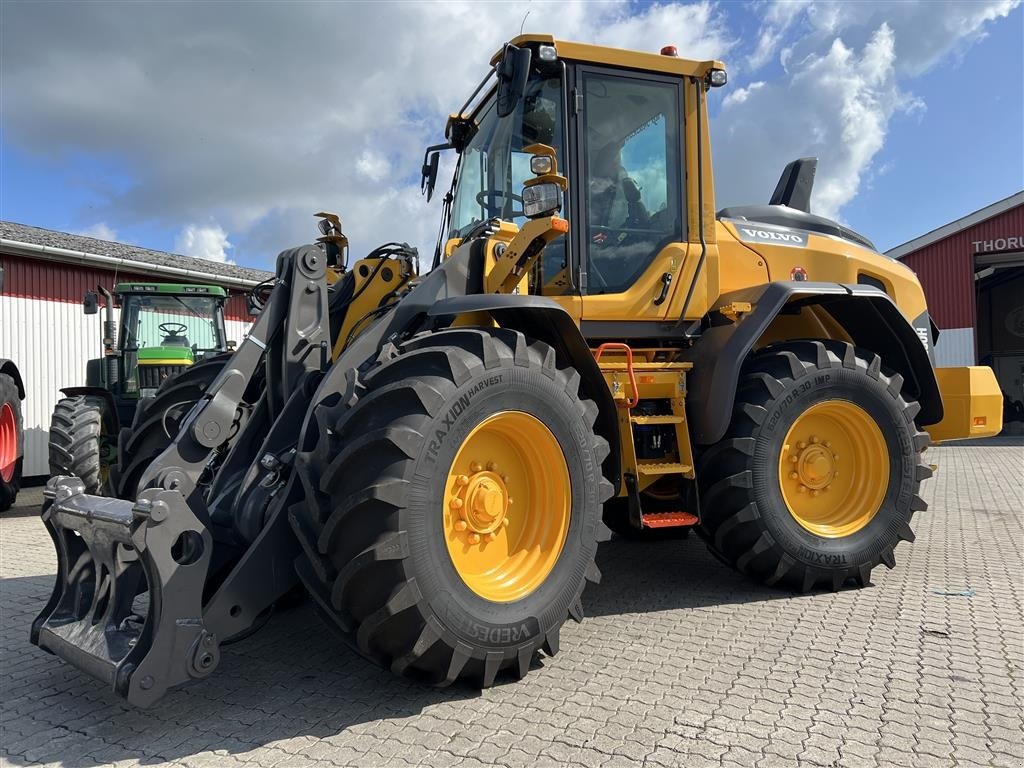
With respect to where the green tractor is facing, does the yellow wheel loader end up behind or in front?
in front

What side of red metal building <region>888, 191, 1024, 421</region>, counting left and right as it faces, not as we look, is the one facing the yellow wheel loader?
front

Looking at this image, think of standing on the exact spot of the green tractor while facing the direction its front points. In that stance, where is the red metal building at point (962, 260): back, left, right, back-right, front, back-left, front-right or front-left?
left

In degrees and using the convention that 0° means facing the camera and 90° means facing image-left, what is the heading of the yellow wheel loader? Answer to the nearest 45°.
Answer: approximately 45°

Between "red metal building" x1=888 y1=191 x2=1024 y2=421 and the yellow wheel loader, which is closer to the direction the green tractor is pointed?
the yellow wheel loader

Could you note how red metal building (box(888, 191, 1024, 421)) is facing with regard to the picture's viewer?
facing the viewer

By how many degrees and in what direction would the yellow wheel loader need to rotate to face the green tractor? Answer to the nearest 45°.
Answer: approximately 90° to its right

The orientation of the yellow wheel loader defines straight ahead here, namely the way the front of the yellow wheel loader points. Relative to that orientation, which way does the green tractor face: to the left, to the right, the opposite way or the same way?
to the left

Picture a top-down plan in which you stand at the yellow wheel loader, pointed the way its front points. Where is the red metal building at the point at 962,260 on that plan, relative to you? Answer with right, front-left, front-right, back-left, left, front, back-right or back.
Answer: back

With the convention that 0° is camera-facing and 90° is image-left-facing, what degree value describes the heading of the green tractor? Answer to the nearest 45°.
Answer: approximately 0°

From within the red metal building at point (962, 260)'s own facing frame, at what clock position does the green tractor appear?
The green tractor is roughly at 1 o'clock from the red metal building.
